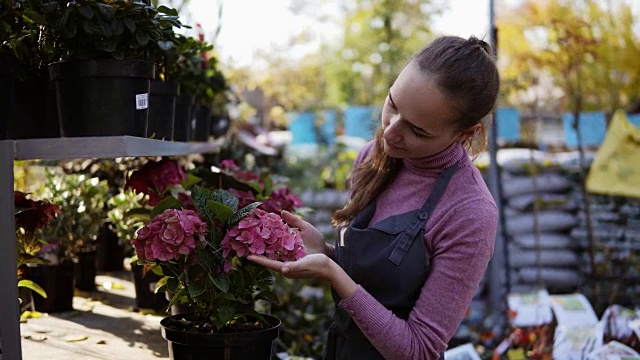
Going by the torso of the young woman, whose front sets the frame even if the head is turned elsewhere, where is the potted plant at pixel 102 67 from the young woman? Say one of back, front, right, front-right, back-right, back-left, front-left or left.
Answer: front-right

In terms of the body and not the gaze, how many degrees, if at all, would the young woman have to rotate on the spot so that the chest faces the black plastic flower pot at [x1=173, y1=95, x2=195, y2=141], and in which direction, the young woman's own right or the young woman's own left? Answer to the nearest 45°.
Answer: approximately 90° to the young woman's own right

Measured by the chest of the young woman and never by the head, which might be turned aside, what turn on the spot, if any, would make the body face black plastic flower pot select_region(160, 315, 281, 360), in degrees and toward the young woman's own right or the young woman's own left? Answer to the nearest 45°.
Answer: approximately 45° to the young woman's own right

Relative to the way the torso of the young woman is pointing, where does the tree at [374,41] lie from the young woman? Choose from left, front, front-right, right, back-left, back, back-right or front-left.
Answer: back-right

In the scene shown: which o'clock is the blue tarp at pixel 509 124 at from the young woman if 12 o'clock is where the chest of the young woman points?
The blue tarp is roughly at 5 o'clock from the young woman.

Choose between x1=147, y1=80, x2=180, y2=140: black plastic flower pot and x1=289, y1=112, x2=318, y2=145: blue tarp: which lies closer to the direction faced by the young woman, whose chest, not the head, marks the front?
the black plastic flower pot

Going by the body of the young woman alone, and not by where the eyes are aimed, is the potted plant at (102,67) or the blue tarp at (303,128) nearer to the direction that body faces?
the potted plant

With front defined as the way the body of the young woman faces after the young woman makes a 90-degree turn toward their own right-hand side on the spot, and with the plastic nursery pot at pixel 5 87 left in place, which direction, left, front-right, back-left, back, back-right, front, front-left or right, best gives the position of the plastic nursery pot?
front-left

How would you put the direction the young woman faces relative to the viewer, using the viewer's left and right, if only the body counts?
facing the viewer and to the left of the viewer

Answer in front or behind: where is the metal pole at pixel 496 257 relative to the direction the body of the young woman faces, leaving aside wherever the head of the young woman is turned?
behind
